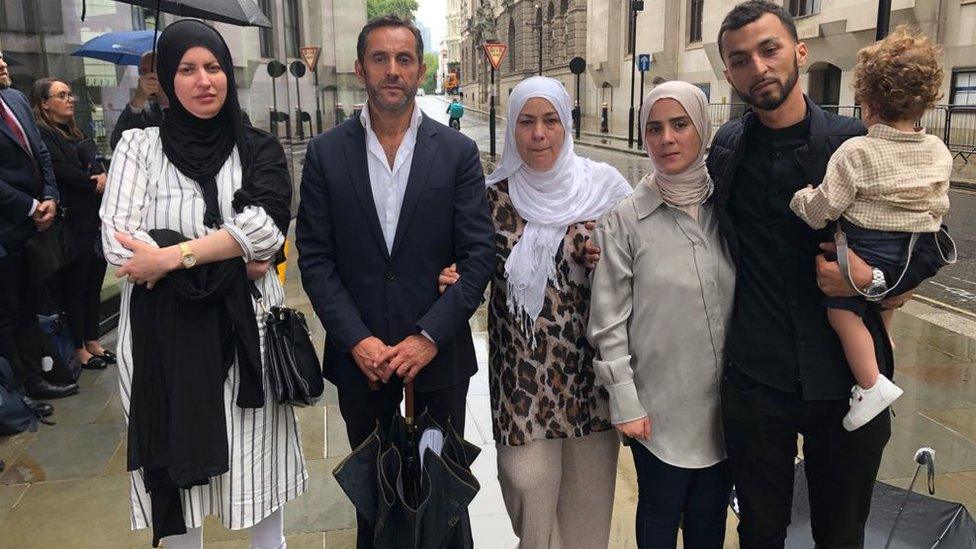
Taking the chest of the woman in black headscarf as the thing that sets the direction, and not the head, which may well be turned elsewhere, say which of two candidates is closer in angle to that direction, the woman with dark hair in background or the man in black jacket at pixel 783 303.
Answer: the man in black jacket

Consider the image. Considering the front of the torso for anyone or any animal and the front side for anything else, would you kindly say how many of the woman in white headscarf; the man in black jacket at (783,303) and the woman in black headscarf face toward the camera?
3

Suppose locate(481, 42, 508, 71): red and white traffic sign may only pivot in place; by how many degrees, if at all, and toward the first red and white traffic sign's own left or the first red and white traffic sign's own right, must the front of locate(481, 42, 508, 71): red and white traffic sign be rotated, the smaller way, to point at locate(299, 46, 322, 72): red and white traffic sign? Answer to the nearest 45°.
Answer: approximately 45° to the first red and white traffic sign's own right

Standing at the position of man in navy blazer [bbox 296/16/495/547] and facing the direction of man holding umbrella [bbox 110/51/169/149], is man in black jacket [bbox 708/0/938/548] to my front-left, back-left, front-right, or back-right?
back-right

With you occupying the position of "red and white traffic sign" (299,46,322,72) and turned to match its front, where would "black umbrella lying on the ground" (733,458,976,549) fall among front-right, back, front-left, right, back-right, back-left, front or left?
front

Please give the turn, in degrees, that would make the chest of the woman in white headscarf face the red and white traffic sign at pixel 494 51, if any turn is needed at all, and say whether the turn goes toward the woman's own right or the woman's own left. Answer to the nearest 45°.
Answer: approximately 180°

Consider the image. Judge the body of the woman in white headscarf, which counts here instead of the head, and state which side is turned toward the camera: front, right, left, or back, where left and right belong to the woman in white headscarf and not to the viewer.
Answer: front

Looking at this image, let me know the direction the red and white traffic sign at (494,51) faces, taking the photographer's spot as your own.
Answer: facing the viewer

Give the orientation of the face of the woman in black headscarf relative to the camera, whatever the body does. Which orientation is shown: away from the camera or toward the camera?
toward the camera

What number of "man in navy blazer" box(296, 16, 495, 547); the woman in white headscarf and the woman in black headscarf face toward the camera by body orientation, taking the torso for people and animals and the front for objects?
3

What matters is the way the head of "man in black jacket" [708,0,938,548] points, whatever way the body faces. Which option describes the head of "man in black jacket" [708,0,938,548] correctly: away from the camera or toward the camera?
toward the camera

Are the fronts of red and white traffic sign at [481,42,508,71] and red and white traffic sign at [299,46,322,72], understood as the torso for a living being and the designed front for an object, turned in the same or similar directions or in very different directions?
same or similar directions
